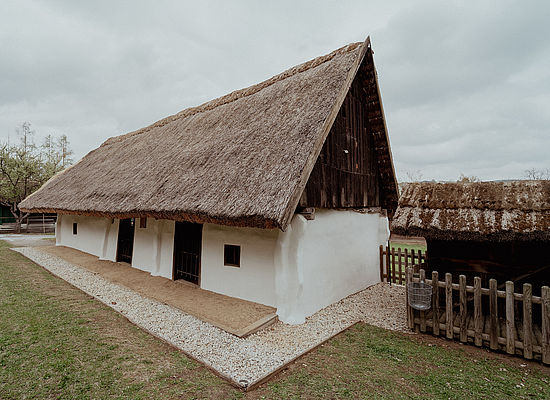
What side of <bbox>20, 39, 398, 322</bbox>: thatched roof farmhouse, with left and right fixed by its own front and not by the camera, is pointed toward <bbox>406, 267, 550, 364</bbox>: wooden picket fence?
left

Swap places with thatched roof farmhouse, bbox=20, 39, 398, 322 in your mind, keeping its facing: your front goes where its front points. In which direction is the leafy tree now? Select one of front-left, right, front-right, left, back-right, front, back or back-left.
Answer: right

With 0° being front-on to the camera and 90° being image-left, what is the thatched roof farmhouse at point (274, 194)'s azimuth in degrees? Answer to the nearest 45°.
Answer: approximately 45°
